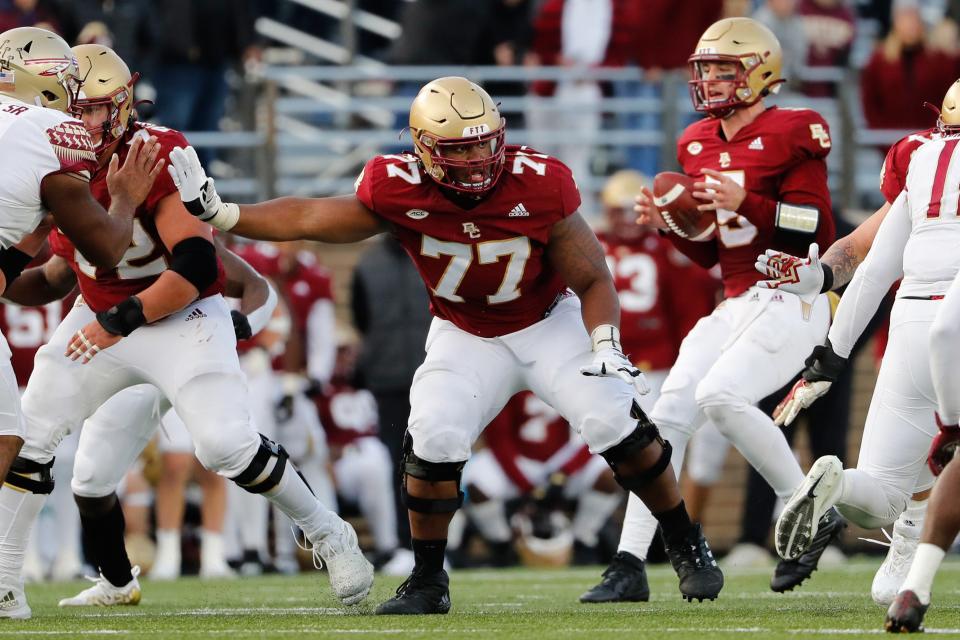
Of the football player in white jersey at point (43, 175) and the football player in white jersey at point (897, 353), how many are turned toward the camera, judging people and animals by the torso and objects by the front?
0

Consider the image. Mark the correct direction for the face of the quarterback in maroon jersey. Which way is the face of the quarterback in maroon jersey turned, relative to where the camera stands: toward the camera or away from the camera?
toward the camera

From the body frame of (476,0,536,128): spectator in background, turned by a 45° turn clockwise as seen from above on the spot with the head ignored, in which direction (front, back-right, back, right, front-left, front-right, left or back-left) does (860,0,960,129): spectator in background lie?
back-left

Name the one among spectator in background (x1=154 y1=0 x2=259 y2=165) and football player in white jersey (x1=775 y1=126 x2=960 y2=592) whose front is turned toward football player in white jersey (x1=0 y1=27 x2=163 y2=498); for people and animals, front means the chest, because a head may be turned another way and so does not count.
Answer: the spectator in background

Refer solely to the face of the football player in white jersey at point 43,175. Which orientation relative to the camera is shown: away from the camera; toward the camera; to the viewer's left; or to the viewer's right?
to the viewer's right

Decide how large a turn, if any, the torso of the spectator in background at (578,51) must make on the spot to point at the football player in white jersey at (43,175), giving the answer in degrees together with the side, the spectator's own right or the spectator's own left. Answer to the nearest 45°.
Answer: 0° — they already face them

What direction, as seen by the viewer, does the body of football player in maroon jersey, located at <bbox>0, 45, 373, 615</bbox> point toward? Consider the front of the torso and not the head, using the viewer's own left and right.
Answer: facing the viewer and to the left of the viewer

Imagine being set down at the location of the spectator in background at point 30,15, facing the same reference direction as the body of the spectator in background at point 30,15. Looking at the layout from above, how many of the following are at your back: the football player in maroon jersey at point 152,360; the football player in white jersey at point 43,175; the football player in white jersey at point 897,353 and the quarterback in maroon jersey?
0

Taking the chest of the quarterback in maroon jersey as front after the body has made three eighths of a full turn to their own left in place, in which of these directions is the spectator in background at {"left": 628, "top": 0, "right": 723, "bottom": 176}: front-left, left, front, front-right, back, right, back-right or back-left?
left

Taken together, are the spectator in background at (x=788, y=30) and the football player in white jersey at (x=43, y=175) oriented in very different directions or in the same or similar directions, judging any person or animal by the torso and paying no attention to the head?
very different directions

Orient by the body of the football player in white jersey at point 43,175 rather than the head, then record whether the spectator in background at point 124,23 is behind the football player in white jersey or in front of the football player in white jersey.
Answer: in front

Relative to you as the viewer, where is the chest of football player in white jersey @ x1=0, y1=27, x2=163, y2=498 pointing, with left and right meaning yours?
facing away from the viewer and to the right of the viewer

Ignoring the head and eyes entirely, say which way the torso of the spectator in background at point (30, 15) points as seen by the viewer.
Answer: toward the camera

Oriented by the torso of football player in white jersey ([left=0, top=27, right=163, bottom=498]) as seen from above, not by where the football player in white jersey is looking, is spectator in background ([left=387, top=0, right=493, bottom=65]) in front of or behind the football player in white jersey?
in front

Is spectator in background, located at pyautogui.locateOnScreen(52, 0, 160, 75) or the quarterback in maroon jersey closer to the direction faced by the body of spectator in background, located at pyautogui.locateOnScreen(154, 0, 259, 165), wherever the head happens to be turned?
the quarterback in maroon jersey

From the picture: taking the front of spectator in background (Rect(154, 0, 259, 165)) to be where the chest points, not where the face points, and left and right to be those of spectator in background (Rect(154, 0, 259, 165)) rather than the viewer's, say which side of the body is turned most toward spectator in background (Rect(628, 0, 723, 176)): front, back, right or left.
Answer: left

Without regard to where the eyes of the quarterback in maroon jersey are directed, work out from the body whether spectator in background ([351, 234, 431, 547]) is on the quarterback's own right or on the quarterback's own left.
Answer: on the quarterback's own right

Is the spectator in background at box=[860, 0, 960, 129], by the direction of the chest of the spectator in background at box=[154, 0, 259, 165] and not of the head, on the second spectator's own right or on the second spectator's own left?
on the second spectator's own left
